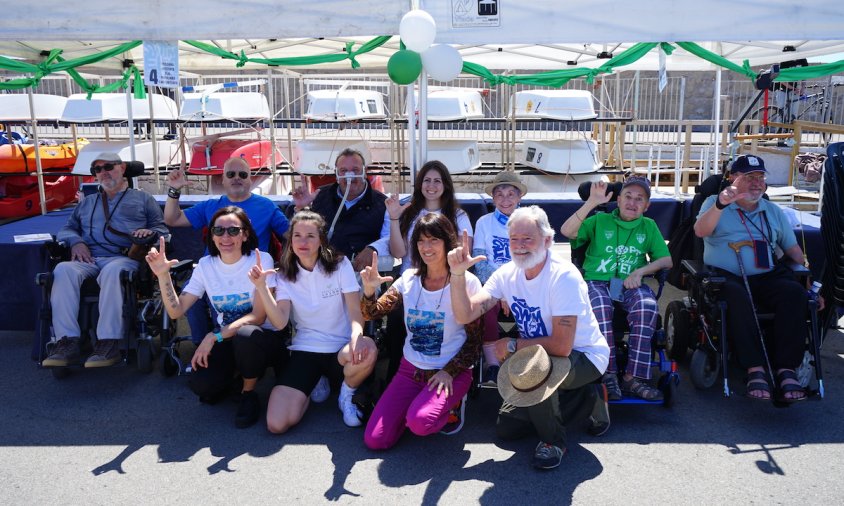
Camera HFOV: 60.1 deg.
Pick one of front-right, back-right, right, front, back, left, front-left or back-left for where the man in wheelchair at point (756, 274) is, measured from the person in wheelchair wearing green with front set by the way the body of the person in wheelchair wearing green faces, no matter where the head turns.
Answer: left

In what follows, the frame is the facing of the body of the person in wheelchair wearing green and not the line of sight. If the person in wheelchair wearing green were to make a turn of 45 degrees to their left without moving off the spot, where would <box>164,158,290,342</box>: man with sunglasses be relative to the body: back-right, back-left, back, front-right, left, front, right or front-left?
back-right

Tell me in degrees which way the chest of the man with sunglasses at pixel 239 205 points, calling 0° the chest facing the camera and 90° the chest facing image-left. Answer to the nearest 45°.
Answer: approximately 0°

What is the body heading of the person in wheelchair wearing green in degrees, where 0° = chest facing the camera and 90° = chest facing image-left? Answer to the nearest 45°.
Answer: approximately 0°

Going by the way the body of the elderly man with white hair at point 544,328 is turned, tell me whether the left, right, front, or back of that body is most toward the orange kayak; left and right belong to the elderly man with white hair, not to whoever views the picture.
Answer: right

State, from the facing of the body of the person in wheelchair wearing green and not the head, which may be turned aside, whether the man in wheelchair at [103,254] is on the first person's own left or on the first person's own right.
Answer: on the first person's own right

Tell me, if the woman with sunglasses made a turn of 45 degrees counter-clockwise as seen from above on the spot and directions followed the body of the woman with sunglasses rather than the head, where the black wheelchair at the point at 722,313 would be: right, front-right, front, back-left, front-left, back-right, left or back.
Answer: front-left
